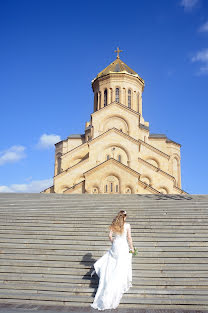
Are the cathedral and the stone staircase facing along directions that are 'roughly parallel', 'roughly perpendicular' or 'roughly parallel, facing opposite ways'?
roughly parallel

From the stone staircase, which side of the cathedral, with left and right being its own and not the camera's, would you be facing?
front

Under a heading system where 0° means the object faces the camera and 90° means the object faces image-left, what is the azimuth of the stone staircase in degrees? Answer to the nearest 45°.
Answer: approximately 0°

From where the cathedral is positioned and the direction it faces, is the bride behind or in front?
in front

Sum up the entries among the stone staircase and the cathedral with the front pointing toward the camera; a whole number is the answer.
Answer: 2

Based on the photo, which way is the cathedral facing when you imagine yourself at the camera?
facing the viewer

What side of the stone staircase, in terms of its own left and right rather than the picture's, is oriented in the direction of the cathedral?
back
